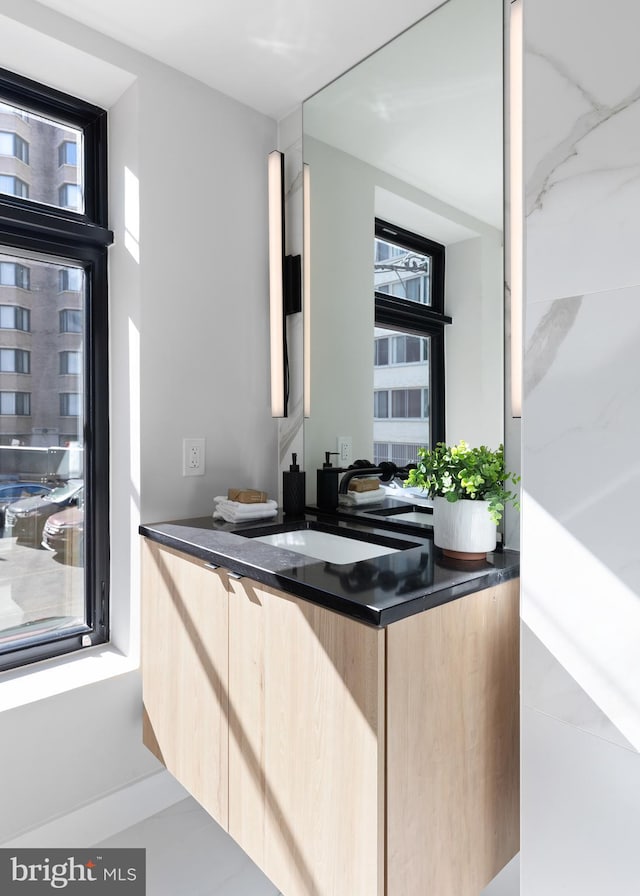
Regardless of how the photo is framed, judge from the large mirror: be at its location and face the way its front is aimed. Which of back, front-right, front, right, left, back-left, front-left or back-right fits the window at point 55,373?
front-right

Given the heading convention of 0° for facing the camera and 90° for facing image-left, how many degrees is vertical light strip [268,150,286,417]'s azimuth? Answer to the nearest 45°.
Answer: approximately 45°

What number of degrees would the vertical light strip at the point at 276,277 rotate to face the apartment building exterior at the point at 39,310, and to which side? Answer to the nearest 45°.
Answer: approximately 45° to its right

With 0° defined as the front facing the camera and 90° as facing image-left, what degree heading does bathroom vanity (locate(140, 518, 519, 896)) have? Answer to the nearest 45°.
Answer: approximately 45°

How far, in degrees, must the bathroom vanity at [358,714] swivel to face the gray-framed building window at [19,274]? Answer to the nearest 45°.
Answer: approximately 90° to its right

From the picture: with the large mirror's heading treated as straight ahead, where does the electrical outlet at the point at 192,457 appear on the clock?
The electrical outlet is roughly at 2 o'clock from the large mirror.

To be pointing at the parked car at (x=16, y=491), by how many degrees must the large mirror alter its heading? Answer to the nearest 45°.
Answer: approximately 45° to its right
